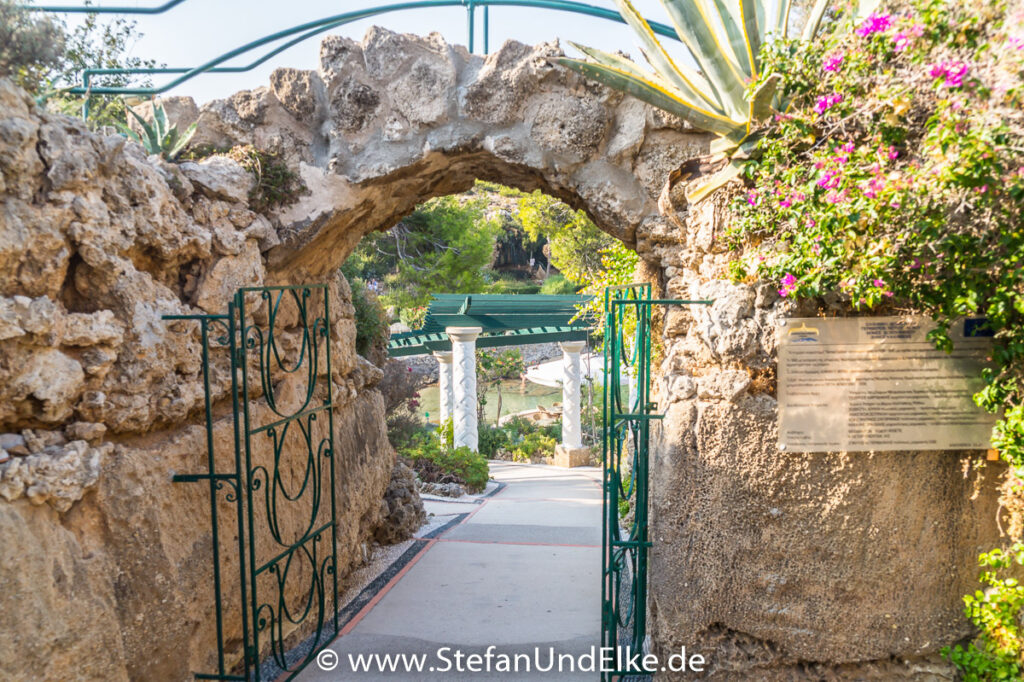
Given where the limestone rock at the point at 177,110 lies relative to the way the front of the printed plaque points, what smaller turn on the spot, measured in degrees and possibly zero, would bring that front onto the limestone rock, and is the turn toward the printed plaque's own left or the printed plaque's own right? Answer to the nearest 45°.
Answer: approximately 90° to the printed plaque's own right

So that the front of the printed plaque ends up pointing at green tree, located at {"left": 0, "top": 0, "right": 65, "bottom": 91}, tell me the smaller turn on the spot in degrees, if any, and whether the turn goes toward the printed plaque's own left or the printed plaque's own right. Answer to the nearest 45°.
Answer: approximately 90° to the printed plaque's own right

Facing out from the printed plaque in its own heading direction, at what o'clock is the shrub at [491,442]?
The shrub is roughly at 5 o'clock from the printed plaque.

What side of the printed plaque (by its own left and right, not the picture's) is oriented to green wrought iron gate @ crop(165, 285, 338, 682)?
right

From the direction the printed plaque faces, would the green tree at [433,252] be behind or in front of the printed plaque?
behind

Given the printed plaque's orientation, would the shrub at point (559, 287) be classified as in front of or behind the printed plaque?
behind

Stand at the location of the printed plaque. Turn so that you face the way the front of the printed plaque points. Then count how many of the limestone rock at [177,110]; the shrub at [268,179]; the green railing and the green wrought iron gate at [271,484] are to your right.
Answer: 4

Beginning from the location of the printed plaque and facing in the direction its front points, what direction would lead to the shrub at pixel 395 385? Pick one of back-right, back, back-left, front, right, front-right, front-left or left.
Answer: back-right

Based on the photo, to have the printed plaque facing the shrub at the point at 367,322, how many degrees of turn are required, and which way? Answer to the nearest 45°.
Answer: approximately 135° to its right

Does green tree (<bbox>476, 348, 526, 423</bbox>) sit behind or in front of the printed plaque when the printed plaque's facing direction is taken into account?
behind

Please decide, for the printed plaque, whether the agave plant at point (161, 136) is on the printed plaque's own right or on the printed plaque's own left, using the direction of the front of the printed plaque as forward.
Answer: on the printed plaque's own right

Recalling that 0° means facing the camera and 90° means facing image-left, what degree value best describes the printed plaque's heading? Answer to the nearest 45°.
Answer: approximately 0°

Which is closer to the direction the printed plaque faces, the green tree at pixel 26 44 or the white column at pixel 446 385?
the green tree

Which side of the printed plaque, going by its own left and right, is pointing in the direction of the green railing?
right

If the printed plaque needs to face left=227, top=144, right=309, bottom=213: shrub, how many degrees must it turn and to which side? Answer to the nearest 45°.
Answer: approximately 90° to its right
